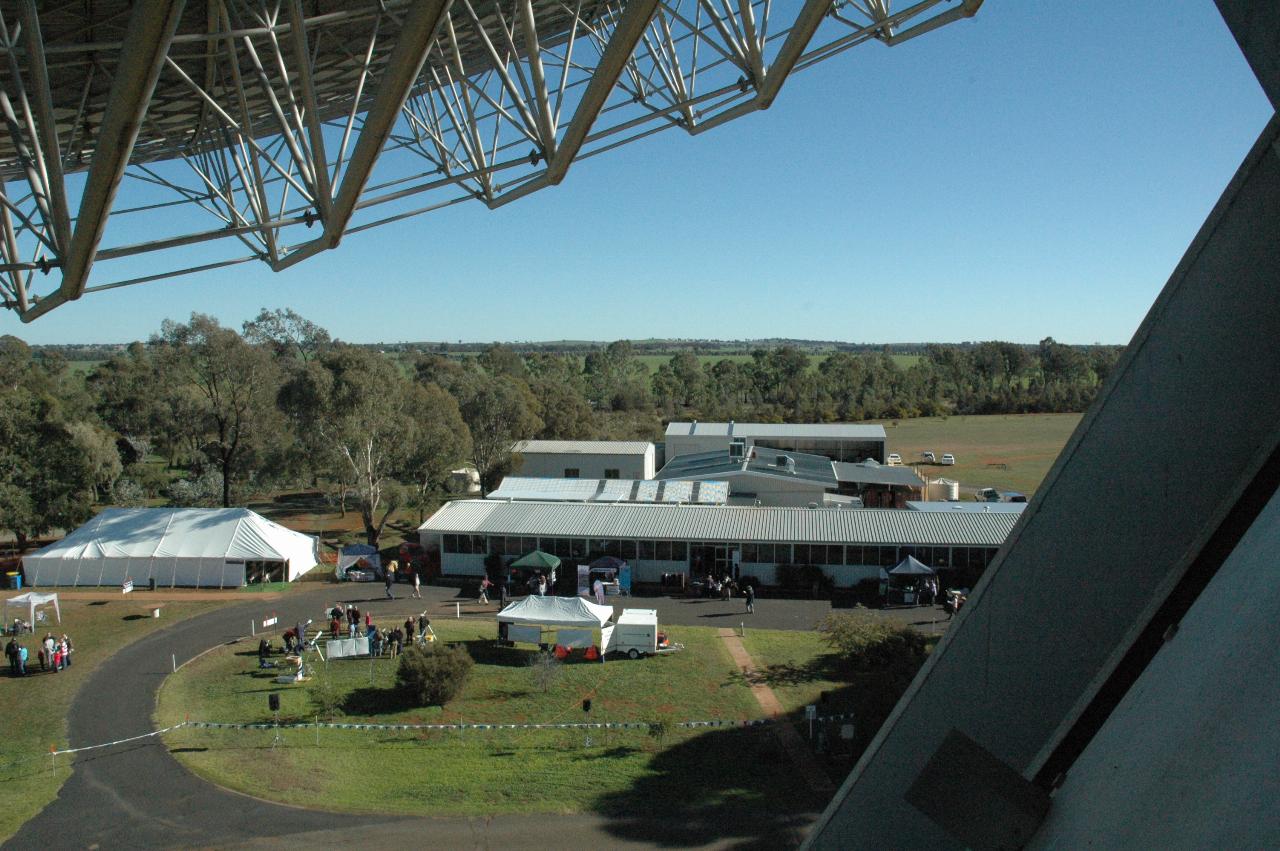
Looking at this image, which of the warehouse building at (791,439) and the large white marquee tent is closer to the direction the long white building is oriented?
the large white marquee tent

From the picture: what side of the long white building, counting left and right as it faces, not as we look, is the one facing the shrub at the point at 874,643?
front

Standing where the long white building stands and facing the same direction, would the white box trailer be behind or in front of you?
in front

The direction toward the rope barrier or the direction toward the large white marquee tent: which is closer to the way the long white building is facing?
the rope barrier

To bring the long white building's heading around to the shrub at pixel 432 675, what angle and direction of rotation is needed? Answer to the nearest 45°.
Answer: approximately 45° to its right

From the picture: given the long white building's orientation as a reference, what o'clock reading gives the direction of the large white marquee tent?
The large white marquee tent is roughly at 3 o'clock from the long white building.

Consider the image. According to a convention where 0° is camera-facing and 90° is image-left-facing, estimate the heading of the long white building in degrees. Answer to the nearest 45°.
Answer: approximately 0°

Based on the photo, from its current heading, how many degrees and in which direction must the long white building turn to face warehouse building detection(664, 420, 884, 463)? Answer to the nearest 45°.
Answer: approximately 180°

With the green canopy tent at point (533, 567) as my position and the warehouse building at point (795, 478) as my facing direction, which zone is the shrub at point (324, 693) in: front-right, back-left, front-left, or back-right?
back-right
